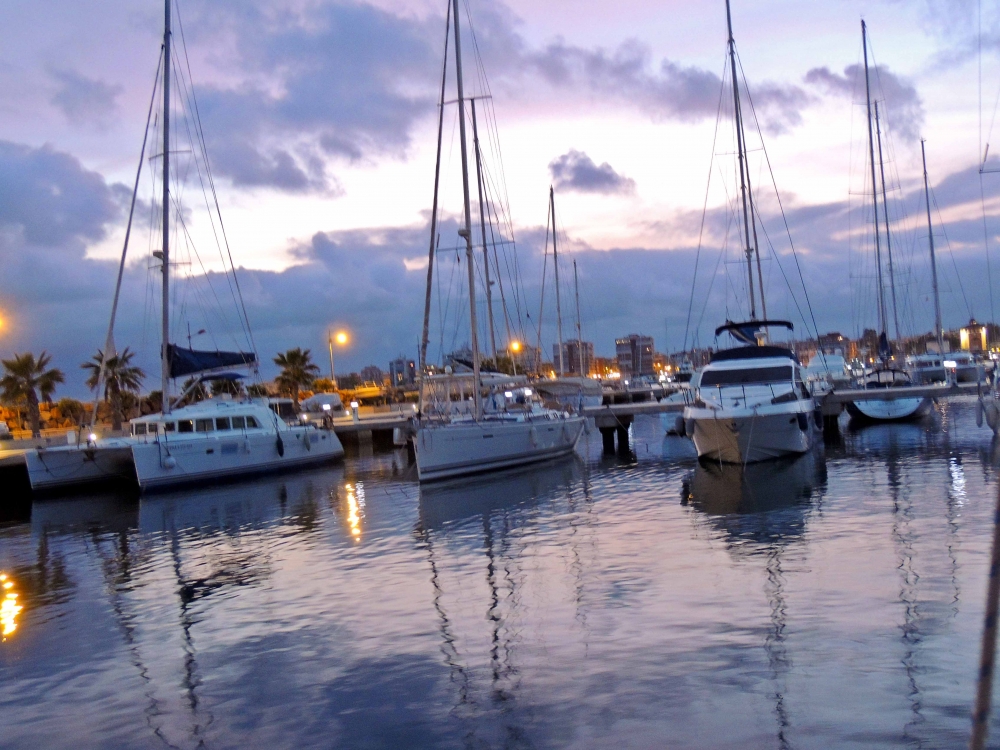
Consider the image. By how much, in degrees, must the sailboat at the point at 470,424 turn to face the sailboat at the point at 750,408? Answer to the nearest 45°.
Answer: approximately 135° to its left

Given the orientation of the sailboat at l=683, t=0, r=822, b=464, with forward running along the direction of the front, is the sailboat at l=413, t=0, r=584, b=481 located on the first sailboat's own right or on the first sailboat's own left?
on the first sailboat's own right

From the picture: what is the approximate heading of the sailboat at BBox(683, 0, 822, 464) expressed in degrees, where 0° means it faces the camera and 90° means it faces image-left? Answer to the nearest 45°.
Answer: approximately 0°

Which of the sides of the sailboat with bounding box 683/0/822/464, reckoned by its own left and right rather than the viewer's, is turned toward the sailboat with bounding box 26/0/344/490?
right

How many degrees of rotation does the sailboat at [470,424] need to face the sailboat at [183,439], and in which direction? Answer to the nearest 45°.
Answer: approximately 45° to its right

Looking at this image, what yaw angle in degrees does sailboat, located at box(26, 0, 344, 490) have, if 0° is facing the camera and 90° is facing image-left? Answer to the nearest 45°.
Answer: approximately 45°
